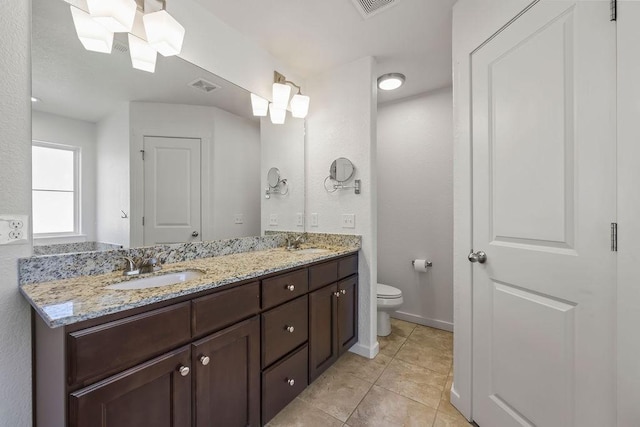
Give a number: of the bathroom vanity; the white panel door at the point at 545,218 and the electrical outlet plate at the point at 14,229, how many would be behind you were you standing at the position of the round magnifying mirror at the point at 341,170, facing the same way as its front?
0

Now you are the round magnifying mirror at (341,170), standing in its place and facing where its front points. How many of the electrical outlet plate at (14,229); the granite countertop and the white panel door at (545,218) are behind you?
0

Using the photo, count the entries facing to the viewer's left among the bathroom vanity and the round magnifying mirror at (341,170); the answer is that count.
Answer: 0

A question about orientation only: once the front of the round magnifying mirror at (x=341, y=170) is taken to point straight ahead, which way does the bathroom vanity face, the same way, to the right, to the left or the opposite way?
to the left

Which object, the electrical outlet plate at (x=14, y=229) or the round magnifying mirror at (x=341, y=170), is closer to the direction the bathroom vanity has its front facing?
the round magnifying mirror

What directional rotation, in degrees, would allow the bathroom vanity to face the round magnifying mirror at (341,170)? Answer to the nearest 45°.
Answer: approximately 90° to its left

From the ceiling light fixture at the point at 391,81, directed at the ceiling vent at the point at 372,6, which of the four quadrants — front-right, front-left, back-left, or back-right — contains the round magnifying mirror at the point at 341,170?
front-right

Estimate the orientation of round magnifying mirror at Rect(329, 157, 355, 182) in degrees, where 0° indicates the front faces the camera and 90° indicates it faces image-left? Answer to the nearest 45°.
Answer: approximately 0°
